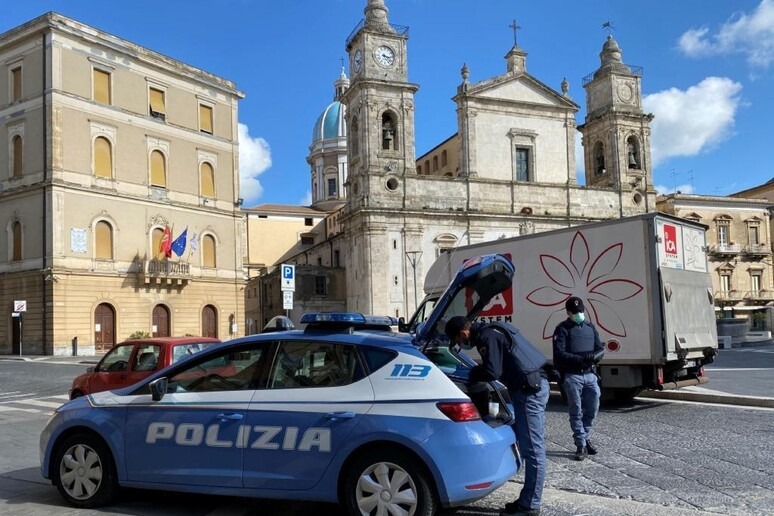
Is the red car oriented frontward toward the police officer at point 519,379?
no

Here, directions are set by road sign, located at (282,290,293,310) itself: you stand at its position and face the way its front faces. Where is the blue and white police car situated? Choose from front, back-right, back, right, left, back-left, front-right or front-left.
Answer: front

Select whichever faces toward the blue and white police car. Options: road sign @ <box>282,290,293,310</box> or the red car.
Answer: the road sign

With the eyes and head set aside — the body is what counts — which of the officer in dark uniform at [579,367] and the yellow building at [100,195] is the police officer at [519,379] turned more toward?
the yellow building

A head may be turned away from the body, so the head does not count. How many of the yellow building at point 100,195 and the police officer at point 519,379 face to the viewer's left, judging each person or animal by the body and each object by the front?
1

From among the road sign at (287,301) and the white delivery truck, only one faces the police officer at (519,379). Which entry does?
the road sign

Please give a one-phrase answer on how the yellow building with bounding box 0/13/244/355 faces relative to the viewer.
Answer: facing the viewer and to the right of the viewer

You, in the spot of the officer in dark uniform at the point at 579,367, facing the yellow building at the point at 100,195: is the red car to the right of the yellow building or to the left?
left

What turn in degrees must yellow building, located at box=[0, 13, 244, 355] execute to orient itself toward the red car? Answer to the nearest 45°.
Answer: approximately 45° to its right

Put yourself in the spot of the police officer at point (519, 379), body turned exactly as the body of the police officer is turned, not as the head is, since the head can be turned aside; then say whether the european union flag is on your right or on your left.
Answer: on your right

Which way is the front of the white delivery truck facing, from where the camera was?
facing away from the viewer and to the left of the viewer

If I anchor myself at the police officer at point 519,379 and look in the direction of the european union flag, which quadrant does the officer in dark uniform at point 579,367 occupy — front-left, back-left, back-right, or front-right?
front-right

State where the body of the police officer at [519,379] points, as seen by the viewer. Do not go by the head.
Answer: to the viewer's left

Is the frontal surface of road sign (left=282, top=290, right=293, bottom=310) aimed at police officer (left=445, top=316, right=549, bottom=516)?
yes

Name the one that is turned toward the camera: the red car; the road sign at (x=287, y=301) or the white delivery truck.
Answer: the road sign

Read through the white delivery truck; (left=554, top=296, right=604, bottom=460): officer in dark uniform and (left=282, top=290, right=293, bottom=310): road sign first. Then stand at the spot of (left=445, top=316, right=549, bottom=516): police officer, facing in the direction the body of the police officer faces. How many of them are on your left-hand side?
0

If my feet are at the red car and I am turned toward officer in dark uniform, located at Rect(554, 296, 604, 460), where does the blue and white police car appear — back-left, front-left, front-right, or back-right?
front-right

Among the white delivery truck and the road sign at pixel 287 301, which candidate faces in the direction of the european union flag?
the white delivery truck

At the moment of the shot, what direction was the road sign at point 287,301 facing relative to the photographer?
facing the viewer
